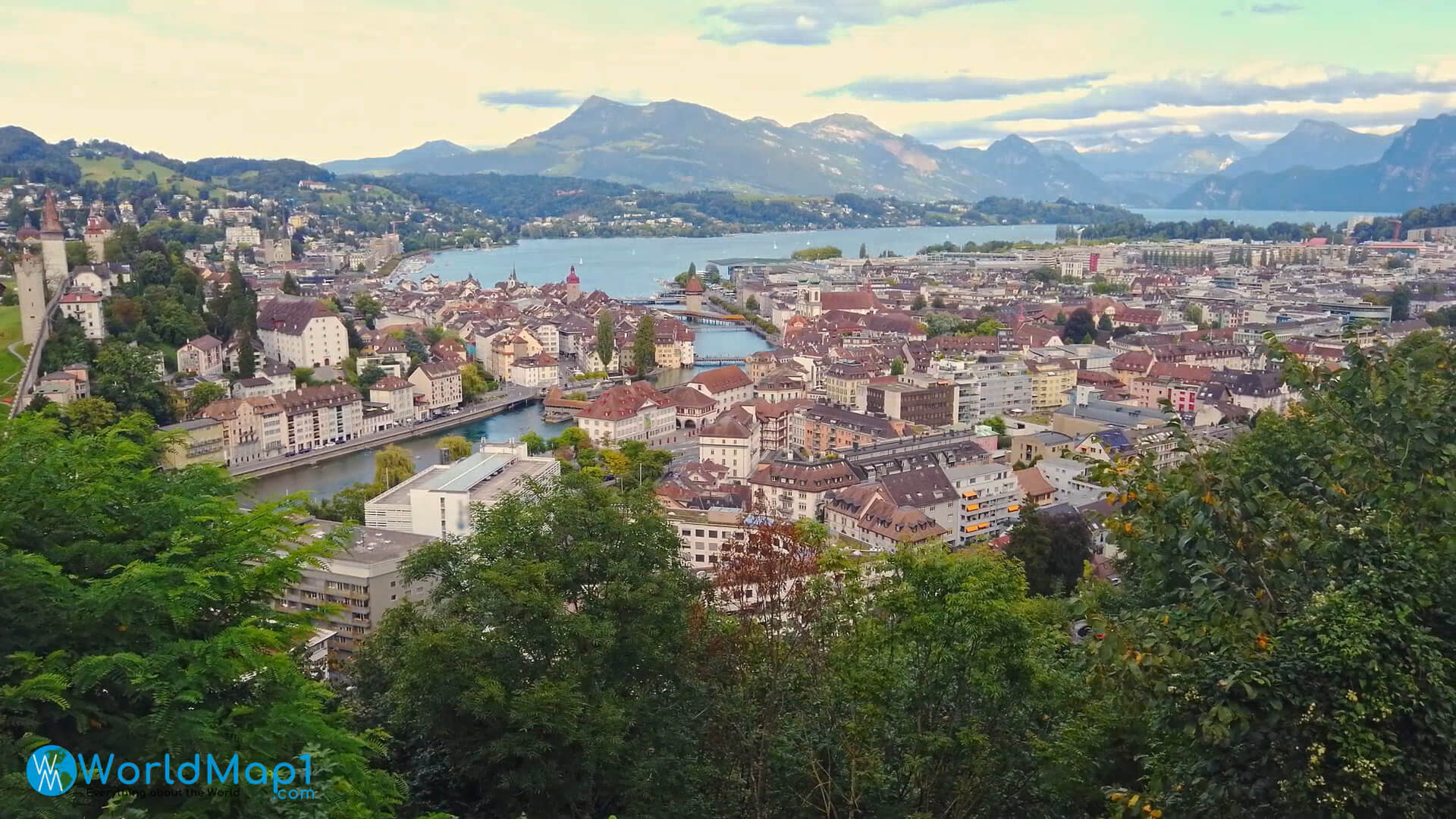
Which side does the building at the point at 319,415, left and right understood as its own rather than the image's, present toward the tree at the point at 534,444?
front

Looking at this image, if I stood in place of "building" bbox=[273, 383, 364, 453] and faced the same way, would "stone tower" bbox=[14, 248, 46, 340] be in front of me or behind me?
behind

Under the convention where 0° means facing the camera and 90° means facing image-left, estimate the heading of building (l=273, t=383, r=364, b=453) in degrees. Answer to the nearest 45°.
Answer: approximately 315°

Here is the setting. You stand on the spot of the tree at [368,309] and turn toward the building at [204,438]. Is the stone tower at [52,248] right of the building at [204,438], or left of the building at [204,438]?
right

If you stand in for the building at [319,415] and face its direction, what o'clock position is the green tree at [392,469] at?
The green tree is roughly at 1 o'clock from the building.

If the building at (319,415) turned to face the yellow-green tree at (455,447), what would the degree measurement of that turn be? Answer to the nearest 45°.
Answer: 0° — it already faces it

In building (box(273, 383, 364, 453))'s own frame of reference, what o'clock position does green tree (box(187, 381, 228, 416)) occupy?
The green tree is roughly at 4 o'clock from the building.

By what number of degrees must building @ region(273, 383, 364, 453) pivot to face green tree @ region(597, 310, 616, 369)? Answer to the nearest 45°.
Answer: approximately 90° to its left

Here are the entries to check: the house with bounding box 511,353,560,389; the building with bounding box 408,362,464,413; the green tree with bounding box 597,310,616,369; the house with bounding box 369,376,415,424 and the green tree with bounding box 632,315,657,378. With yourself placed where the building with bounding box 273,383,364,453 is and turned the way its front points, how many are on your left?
5

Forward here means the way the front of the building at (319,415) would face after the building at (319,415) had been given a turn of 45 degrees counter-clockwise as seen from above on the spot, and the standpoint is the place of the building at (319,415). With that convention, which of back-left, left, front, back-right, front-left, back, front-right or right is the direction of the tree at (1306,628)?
right

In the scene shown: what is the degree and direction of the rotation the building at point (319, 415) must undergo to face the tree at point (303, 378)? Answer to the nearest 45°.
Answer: approximately 135° to its left

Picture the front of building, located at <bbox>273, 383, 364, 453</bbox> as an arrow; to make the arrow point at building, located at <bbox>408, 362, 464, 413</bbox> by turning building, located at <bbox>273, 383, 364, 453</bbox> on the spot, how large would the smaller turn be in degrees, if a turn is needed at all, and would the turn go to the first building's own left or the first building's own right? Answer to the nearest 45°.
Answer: approximately 90° to the first building's own left

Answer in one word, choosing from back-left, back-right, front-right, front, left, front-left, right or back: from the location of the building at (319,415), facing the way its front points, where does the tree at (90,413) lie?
right

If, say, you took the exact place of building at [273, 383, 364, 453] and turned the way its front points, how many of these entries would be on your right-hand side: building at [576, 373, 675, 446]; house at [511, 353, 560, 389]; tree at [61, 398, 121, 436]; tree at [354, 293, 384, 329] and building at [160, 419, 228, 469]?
2
